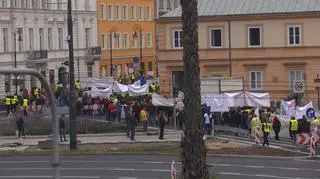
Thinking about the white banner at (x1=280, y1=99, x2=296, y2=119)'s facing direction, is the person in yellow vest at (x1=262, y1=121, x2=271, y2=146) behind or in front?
in front

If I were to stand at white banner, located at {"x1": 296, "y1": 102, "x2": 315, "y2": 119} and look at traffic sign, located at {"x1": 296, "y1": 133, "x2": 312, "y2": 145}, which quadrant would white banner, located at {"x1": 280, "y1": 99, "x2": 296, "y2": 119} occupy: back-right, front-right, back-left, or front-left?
back-right

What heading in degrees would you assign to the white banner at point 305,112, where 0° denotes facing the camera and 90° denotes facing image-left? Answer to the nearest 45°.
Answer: approximately 0°

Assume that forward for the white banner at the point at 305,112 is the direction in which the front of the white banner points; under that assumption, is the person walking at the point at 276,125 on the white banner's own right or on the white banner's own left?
on the white banner's own right

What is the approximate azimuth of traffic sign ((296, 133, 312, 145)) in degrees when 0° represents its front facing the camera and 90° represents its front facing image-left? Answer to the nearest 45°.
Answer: approximately 0°

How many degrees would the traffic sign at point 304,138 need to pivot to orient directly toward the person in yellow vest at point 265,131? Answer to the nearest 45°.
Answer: approximately 135° to its right

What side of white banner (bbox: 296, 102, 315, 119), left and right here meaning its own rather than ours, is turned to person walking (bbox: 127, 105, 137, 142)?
right

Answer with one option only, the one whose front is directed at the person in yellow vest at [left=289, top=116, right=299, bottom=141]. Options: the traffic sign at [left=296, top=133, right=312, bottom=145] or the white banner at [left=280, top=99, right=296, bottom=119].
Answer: the white banner

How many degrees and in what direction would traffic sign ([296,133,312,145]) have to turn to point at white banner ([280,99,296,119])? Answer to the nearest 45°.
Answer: approximately 180°
